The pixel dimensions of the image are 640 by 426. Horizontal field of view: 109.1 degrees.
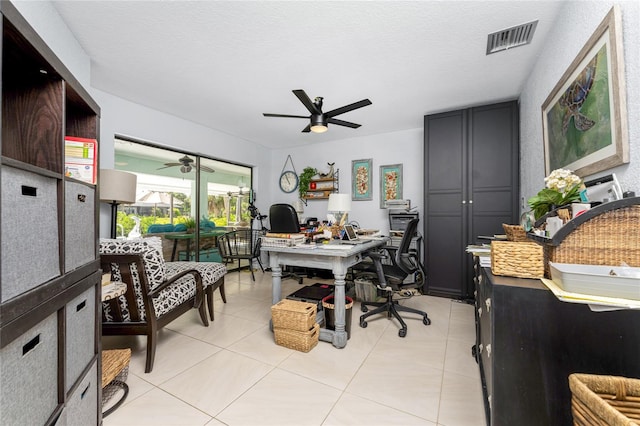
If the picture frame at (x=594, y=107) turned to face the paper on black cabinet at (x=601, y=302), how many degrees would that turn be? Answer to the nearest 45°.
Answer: approximately 45° to its left

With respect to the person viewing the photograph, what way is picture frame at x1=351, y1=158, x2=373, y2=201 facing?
facing the viewer

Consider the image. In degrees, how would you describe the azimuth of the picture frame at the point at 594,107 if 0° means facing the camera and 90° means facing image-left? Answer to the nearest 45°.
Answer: approximately 45°

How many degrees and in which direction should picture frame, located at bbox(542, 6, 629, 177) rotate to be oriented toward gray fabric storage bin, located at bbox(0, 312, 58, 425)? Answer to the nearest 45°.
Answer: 0° — it already faces it

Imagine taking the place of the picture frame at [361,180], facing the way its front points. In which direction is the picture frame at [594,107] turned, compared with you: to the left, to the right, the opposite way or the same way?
to the right

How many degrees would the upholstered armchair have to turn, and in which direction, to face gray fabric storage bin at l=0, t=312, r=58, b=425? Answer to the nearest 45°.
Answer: approximately 135° to its right

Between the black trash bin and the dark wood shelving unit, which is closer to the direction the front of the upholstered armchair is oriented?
the black trash bin

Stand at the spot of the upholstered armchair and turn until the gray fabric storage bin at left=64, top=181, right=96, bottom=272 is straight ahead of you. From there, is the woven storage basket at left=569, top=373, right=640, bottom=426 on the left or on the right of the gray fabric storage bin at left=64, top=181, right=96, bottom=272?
left

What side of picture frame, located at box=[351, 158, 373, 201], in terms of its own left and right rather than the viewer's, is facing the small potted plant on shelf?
right

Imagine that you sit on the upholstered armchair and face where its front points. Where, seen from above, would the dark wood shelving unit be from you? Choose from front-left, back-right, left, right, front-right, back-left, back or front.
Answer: back-right

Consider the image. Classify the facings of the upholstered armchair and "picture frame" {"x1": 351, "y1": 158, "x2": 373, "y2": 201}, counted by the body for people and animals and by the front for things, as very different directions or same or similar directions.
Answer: very different directions

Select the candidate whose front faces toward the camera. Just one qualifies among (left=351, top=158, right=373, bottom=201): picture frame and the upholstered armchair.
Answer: the picture frame

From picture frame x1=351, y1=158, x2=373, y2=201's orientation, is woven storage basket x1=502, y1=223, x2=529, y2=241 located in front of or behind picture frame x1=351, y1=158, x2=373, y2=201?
in front

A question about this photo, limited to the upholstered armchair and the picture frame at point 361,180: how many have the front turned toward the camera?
1

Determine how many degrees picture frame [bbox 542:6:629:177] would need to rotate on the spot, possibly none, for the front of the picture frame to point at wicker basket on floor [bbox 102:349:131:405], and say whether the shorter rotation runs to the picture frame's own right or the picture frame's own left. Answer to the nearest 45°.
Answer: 0° — it already faces it

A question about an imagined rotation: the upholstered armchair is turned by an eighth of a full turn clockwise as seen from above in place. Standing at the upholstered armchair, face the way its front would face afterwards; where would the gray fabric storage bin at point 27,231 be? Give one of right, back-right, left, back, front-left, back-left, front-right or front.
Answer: right
